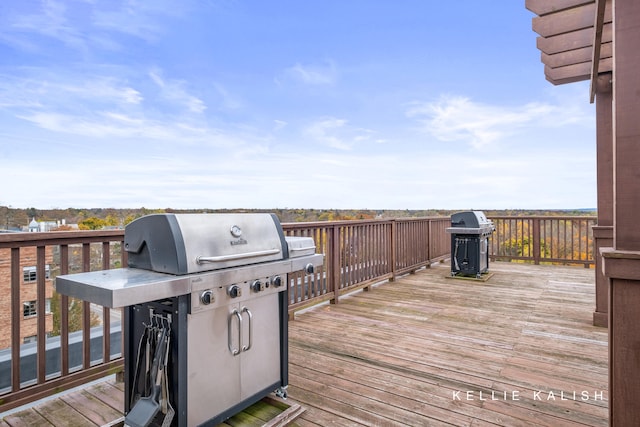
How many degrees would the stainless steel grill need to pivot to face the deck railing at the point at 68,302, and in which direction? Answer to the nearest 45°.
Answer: approximately 180°

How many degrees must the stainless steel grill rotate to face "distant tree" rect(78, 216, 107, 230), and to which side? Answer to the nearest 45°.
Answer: approximately 180°

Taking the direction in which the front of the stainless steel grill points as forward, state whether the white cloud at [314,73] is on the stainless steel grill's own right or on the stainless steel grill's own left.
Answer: on the stainless steel grill's own left

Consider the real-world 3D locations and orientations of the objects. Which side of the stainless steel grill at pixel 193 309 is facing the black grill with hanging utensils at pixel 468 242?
left

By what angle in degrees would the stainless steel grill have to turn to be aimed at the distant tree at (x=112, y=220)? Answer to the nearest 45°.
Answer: approximately 180°

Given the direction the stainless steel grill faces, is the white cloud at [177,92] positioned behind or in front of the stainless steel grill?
behind

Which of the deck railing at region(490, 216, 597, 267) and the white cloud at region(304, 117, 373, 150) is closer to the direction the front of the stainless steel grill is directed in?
the deck railing

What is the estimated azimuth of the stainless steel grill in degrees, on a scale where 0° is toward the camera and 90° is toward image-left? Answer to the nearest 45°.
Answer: approximately 315°
